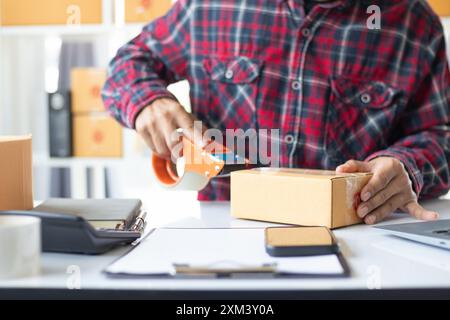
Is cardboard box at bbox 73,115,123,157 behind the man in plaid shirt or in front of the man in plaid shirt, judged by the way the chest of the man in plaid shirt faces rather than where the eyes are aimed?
behind

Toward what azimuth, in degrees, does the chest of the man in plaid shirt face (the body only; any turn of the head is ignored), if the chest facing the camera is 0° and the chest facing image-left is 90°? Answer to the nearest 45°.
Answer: approximately 0°

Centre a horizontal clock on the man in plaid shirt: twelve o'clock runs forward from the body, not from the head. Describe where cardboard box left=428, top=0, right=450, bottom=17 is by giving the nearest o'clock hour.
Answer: The cardboard box is roughly at 7 o'clock from the man in plaid shirt.

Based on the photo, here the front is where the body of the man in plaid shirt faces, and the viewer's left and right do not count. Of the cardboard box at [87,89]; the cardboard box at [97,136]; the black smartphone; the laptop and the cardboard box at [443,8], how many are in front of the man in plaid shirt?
2

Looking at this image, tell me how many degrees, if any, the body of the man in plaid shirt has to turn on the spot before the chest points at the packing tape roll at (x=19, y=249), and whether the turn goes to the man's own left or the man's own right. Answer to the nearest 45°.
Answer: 0° — they already face it

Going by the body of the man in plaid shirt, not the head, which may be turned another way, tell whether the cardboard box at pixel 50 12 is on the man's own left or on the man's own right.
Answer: on the man's own right

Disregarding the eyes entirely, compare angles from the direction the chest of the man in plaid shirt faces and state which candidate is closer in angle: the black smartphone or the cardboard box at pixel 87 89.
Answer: the black smartphone

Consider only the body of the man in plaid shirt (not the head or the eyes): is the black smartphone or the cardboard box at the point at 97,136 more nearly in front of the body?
the black smartphone

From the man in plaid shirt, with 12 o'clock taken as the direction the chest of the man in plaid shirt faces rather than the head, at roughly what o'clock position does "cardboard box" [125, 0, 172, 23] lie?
The cardboard box is roughly at 5 o'clock from the man in plaid shirt.

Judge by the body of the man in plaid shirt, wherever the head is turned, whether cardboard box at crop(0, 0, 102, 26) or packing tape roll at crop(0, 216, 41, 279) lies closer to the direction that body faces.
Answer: the packing tape roll

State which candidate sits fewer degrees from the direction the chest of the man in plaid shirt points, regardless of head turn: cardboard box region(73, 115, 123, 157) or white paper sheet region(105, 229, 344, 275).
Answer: the white paper sheet

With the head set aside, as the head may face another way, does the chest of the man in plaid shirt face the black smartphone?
yes

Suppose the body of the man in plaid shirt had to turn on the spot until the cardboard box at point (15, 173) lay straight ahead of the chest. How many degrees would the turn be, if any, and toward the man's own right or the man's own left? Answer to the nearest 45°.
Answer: approximately 45° to the man's own right
